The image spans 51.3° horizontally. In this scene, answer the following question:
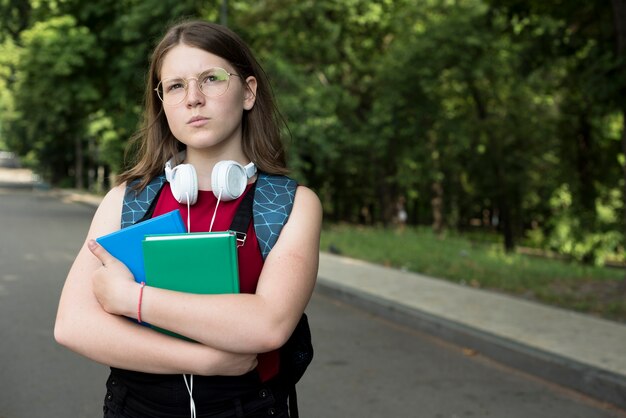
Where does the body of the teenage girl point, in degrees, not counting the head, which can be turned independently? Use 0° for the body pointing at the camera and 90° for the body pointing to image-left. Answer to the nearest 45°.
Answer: approximately 0°
